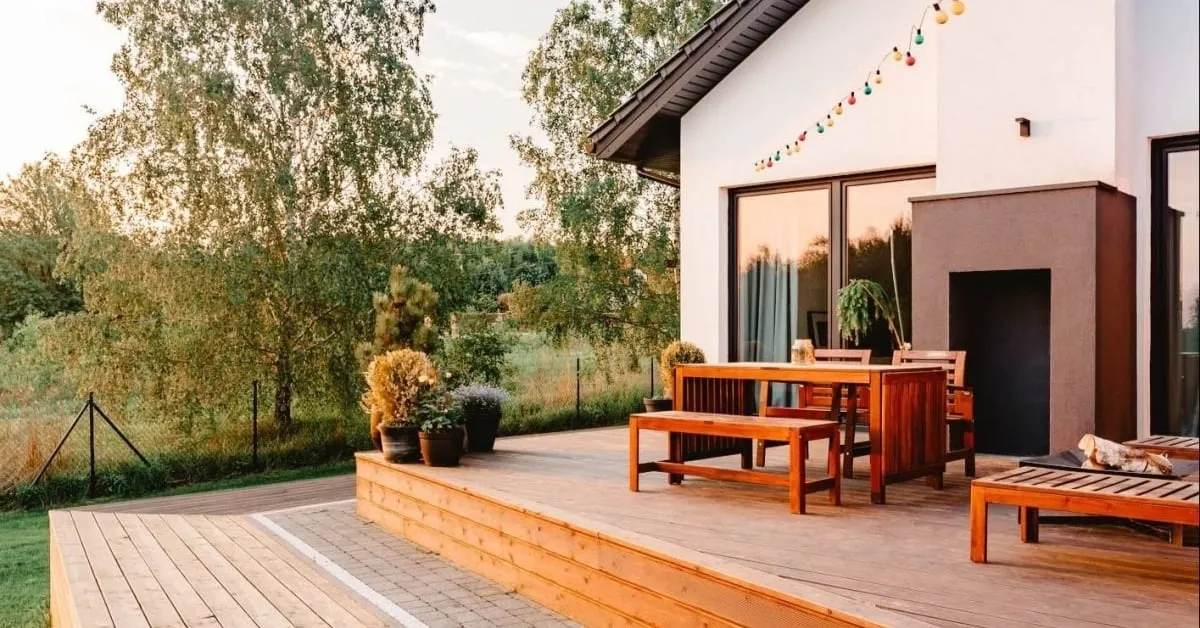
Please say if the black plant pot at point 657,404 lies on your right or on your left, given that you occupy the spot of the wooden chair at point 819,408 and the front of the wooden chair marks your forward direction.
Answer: on your right

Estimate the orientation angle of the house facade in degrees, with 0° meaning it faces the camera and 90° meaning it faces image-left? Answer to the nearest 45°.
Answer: approximately 45°

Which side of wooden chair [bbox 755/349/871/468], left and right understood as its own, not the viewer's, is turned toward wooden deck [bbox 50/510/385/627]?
front

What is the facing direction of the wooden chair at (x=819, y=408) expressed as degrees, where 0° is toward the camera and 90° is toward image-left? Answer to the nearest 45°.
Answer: approximately 45°

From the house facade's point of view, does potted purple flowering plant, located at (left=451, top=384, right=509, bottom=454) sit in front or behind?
in front
